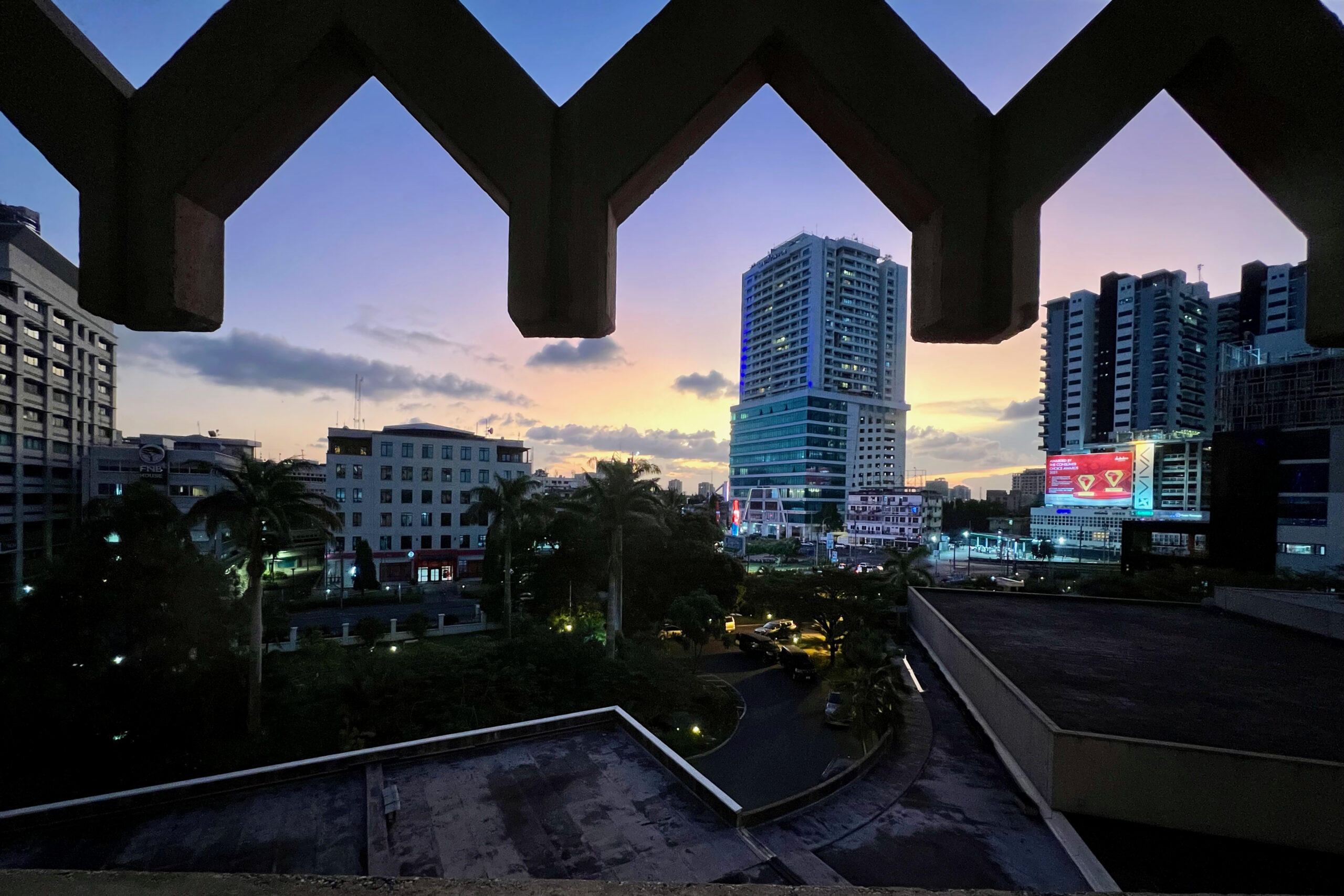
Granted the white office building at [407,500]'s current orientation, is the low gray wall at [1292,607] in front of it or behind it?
in front

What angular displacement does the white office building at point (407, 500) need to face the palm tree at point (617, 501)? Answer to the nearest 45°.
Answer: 0° — it already faces it

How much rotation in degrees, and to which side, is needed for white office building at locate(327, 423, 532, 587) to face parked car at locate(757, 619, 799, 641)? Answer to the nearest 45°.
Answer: approximately 45° to its left

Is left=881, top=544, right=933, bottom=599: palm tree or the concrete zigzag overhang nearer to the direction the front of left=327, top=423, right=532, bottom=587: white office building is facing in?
the concrete zigzag overhang

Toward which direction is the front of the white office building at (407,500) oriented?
toward the camera

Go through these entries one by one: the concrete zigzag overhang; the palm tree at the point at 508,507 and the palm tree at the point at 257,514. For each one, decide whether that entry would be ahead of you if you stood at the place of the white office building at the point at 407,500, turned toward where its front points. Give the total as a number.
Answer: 3

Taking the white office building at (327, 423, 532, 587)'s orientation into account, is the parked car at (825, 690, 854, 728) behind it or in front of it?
in front

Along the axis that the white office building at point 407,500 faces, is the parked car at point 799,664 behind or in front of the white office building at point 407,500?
in front

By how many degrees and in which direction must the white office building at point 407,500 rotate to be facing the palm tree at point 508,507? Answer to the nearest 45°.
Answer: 0° — it already faces it

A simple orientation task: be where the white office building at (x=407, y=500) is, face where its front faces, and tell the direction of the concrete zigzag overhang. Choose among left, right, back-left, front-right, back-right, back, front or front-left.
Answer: front

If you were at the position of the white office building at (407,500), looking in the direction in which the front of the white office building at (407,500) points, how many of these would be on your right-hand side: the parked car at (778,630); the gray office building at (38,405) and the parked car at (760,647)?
1

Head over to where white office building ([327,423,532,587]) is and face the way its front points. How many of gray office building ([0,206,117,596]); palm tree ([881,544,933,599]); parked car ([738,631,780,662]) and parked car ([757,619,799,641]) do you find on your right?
1

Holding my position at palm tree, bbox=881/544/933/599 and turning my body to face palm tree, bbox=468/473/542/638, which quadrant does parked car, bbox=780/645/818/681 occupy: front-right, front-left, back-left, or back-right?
front-left

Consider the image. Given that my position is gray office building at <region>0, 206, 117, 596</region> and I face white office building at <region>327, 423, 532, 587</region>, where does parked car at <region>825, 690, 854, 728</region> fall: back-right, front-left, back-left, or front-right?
front-right

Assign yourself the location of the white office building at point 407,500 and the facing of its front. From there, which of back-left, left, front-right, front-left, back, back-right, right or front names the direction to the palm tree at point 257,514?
front
